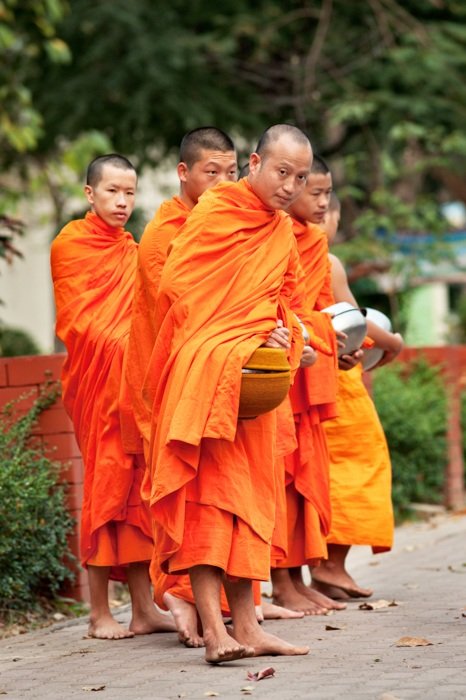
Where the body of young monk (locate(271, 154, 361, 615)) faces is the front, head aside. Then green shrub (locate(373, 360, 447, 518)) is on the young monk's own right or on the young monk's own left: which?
on the young monk's own left

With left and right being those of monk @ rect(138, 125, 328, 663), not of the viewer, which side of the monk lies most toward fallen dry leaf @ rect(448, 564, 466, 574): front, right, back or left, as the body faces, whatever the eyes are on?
left

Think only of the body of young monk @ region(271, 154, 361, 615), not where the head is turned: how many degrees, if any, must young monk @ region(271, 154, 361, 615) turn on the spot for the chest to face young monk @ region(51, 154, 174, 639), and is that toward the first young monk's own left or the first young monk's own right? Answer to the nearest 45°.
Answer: approximately 90° to the first young monk's own right
